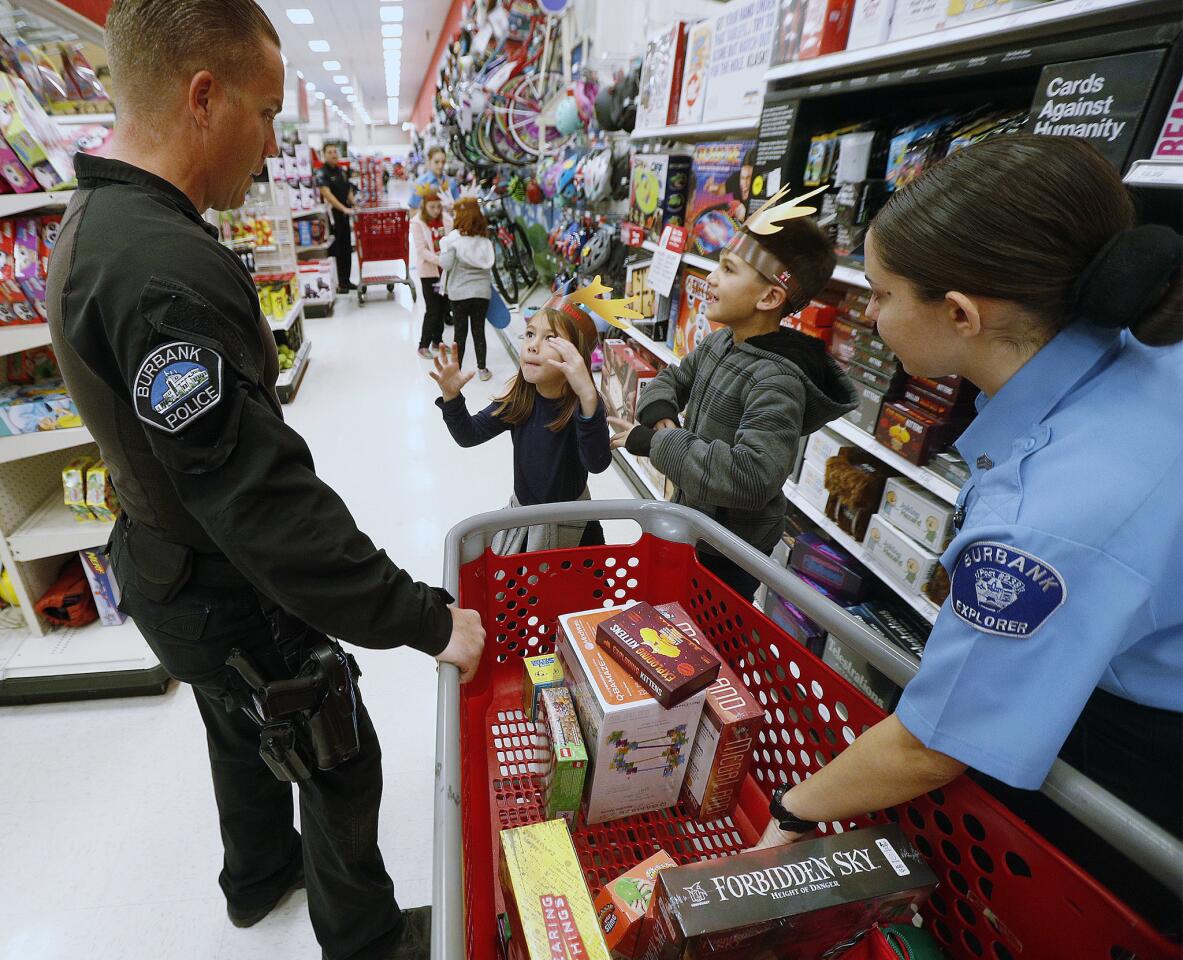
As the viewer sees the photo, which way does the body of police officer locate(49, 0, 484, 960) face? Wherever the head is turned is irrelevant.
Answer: to the viewer's right

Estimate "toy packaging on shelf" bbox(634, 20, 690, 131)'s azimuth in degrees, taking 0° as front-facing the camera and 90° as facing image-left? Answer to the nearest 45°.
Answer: approximately 45°

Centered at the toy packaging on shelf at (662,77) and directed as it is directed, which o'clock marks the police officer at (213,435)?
The police officer is roughly at 11 o'clock from the toy packaging on shelf.

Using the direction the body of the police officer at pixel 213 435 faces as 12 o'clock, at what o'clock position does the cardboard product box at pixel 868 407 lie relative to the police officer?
The cardboard product box is roughly at 12 o'clock from the police officer.

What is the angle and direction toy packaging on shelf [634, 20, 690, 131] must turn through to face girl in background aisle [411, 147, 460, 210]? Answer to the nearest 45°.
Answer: approximately 90° to its right

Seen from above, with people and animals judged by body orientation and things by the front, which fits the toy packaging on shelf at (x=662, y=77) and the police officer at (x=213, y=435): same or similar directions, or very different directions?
very different directions

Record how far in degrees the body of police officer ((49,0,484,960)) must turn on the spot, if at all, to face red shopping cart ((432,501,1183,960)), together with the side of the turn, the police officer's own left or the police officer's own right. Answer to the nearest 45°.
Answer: approximately 45° to the police officer's own right

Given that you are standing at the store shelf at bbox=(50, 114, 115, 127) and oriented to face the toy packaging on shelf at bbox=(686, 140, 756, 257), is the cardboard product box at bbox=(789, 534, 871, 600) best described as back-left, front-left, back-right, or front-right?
front-right

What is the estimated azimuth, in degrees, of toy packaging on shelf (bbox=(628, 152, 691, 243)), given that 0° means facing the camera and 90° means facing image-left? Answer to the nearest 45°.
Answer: approximately 45°

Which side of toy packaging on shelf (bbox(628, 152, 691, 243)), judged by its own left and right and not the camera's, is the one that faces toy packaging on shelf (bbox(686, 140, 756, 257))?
left

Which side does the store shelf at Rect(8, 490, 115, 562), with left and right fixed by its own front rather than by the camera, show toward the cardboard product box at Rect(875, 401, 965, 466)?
front

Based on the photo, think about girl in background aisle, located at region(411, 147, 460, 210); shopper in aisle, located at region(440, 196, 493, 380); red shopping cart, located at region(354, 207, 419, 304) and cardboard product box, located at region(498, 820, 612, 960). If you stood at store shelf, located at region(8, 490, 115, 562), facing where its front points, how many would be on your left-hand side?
3

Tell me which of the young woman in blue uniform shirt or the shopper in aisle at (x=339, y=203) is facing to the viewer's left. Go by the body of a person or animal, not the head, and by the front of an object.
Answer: the young woman in blue uniform shirt

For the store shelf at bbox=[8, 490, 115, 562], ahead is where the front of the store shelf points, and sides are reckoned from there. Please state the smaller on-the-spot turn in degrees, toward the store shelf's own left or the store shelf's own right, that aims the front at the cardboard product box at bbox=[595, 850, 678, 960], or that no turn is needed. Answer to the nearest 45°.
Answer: approximately 45° to the store shelf's own right

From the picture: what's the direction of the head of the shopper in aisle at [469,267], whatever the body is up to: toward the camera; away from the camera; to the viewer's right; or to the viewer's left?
away from the camera

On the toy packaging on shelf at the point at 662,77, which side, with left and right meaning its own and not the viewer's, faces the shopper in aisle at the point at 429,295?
right

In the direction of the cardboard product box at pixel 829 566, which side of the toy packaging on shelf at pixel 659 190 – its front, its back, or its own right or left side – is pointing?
left

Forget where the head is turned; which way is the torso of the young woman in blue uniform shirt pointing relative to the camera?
to the viewer's left

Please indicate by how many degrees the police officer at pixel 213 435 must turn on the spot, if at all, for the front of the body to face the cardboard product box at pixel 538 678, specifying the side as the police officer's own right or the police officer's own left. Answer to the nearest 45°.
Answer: approximately 45° to the police officer's own right

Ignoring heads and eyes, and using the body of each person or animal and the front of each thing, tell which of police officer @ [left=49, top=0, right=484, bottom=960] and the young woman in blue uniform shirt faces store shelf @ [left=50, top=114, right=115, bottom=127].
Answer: the young woman in blue uniform shirt
